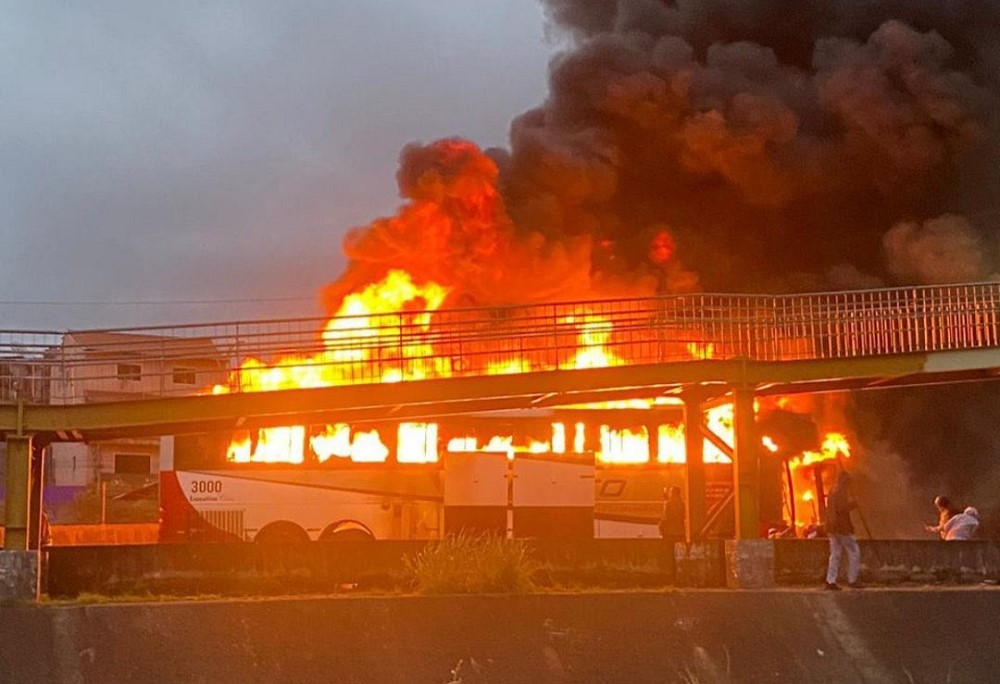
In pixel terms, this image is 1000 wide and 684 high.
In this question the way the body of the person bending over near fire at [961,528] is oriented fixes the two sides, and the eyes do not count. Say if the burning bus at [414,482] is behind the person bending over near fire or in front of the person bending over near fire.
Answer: in front

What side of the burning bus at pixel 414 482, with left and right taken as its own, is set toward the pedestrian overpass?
right

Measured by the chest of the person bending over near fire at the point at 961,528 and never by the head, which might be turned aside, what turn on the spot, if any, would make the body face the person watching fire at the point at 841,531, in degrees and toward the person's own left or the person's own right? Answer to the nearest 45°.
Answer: approximately 45° to the person's own left

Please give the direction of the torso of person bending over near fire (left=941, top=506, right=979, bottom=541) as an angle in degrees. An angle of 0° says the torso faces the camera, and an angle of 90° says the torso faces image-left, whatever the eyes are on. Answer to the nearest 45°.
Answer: approximately 90°

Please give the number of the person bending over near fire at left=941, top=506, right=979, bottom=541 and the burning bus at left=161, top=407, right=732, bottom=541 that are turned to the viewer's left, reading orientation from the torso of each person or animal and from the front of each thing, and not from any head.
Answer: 1

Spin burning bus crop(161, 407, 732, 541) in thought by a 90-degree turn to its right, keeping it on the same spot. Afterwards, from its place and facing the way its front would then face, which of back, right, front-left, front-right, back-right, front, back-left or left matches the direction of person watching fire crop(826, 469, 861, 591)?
front-left

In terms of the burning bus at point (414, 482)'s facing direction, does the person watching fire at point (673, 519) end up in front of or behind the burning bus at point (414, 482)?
in front

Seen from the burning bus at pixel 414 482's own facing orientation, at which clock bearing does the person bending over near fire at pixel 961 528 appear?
The person bending over near fire is roughly at 1 o'clock from the burning bus.

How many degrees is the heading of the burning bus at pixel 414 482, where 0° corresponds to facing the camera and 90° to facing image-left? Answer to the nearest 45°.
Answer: approximately 270°

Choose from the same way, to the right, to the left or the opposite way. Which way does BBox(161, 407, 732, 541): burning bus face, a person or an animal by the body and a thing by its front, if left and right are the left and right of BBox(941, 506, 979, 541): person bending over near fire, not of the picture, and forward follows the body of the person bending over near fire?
the opposite way
